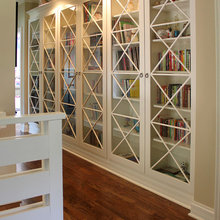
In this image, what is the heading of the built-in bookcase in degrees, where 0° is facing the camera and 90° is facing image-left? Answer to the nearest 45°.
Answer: approximately 45°
